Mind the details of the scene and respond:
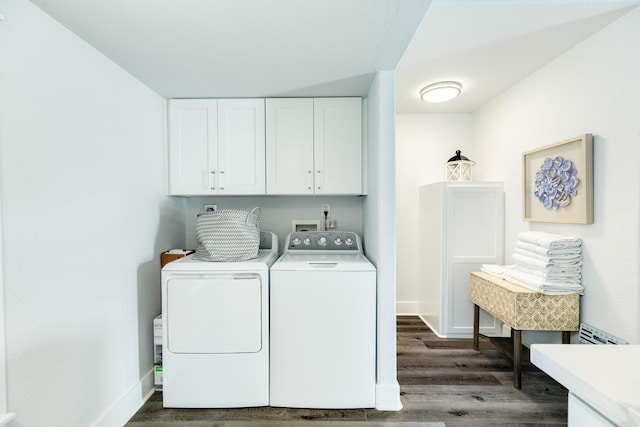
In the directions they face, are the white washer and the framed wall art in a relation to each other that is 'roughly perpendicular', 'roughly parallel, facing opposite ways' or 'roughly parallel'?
roughly perpendicular

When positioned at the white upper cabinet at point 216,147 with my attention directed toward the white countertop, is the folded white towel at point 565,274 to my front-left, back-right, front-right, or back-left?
front-left

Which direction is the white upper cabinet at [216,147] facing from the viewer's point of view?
toward the camera

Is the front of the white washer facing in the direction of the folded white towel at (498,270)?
no

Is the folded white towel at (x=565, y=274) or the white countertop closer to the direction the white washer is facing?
the white countertop

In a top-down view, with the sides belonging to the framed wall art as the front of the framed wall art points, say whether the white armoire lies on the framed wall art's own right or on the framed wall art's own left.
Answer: on the framed wall art's own right

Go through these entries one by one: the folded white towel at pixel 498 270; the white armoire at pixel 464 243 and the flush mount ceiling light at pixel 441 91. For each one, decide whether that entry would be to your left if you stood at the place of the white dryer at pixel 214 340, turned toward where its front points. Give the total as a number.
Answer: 3

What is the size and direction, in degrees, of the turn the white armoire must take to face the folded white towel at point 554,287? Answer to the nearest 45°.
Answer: approximately 45° to its left

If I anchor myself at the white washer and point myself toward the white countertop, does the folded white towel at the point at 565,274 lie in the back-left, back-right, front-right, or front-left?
front-left

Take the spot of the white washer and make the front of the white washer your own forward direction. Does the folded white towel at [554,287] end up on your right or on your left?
on your left

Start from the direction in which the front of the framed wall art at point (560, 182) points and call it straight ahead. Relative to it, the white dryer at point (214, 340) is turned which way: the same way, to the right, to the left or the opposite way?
to the left

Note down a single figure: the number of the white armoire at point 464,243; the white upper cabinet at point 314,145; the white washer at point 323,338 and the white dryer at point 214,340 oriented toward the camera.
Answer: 4

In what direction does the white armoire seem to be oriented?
toward the camera

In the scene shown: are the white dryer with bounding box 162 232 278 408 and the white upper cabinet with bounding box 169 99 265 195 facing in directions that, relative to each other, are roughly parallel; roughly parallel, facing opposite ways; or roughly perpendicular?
roughly parallel

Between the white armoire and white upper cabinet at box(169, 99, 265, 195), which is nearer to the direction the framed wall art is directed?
the white upper cabinet

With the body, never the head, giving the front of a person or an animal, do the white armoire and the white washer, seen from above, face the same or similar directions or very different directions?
same or similar directions

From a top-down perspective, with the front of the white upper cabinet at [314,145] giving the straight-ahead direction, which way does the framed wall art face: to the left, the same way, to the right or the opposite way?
to the right
